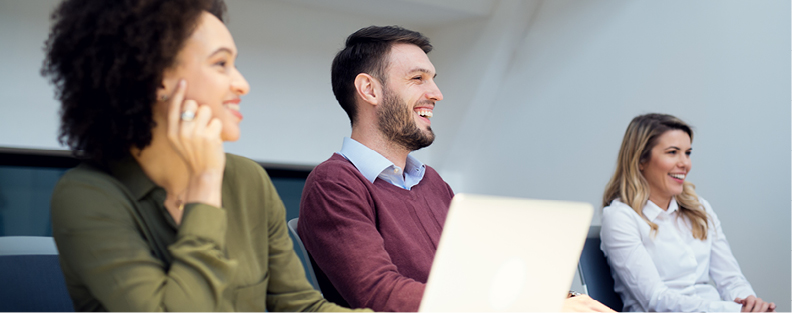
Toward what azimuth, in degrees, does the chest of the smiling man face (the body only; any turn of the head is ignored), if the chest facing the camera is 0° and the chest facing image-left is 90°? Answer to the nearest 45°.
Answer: approximately 315°

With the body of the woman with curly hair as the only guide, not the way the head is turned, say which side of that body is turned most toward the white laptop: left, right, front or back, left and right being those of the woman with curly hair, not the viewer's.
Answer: front

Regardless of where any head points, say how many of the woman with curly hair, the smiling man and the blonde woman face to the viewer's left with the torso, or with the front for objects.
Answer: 0

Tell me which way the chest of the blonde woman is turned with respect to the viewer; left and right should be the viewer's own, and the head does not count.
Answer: facing the viewer and to the right of the viewer

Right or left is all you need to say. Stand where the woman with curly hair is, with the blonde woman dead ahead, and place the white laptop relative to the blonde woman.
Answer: right

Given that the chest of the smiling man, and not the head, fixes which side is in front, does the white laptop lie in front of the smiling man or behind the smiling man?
in front

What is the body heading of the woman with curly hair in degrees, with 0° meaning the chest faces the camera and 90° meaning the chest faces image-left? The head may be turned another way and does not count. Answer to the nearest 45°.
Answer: approximately 315°

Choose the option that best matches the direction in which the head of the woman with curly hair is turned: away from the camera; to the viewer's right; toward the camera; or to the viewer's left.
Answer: to the viewer's right

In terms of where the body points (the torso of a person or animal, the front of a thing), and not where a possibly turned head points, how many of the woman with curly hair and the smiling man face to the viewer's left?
0

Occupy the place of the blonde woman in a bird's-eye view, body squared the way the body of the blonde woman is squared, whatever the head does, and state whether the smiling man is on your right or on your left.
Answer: on your right

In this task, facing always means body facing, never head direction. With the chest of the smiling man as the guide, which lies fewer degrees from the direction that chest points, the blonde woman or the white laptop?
the white laptop

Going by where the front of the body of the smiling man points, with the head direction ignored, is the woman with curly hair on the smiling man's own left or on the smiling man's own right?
on the smiling man's own right

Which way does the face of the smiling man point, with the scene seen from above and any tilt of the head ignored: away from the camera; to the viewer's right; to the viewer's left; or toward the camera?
to the viewer's right
